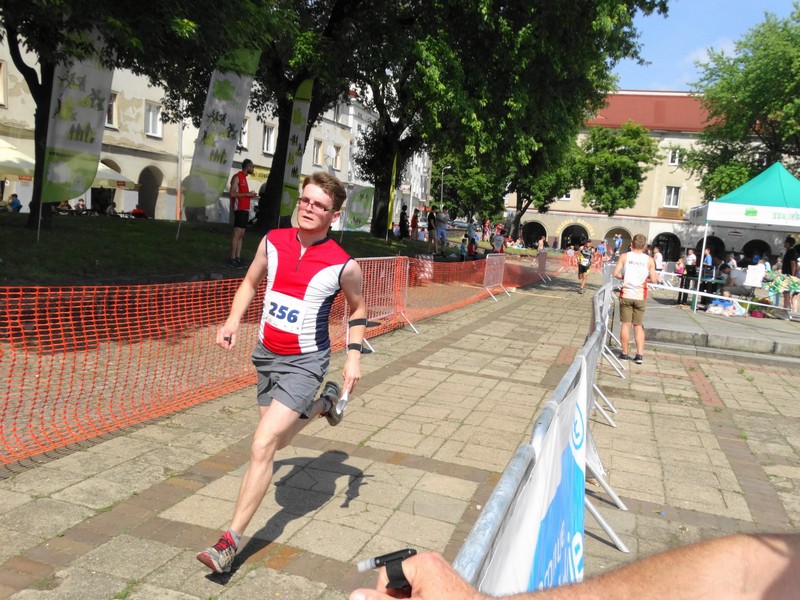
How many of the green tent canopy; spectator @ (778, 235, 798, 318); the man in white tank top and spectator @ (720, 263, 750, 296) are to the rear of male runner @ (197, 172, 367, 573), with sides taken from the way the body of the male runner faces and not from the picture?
4

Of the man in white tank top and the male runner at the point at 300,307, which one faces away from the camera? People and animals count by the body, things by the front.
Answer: the man in white tank top

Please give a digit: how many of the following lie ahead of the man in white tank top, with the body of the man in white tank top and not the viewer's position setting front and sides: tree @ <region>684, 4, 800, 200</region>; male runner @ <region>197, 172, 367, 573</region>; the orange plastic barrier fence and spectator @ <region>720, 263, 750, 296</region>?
2

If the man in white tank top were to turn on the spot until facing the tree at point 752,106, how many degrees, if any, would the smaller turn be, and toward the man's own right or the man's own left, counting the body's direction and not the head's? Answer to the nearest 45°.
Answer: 0° — they already face it

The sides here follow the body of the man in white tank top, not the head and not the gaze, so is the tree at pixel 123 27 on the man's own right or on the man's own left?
on the man's own left

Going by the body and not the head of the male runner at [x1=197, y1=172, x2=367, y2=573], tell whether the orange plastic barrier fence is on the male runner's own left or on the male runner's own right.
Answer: on the male runner's own right

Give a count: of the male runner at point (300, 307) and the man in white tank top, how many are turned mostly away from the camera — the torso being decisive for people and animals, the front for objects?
1

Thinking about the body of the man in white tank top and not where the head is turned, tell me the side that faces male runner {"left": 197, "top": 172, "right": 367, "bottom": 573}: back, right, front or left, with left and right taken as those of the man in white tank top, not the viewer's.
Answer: back

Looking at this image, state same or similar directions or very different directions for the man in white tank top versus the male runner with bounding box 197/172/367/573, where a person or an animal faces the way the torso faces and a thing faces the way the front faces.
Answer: very different directions

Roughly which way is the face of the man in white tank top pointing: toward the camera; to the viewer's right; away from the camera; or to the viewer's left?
away from the camera

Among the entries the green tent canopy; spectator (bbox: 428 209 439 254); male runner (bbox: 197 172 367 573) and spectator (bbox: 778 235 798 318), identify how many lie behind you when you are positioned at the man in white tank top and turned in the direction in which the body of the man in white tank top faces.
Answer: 1

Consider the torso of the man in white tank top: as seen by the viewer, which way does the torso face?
away from the camera

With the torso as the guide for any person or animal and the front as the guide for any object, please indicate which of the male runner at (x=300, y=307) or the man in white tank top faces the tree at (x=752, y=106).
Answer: the man in white tank top
